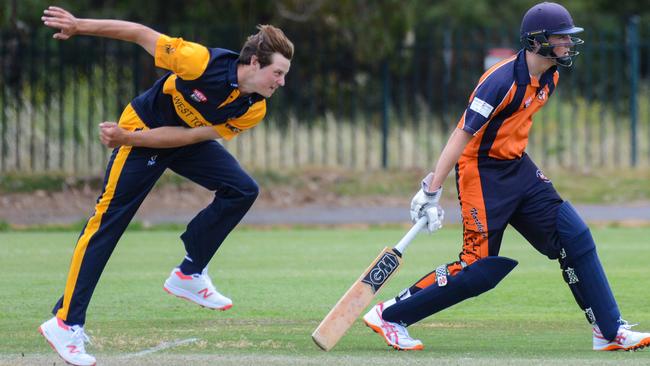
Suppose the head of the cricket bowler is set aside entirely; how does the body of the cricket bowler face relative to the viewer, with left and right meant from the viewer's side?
facing the viewer and to the right of the viewer

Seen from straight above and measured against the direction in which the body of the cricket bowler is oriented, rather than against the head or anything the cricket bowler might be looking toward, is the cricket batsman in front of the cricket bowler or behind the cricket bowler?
in front

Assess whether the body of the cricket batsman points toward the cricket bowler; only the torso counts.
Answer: no

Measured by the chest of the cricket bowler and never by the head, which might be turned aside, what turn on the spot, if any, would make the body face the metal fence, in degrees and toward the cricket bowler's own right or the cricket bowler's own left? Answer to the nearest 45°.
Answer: approximately 135° to the cricket bowler's own left

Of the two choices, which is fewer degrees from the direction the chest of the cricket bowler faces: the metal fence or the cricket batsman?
the cricket batsman

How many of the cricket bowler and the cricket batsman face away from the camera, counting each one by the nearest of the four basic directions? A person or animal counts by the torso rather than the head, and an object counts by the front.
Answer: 0

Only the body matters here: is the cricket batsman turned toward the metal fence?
no
